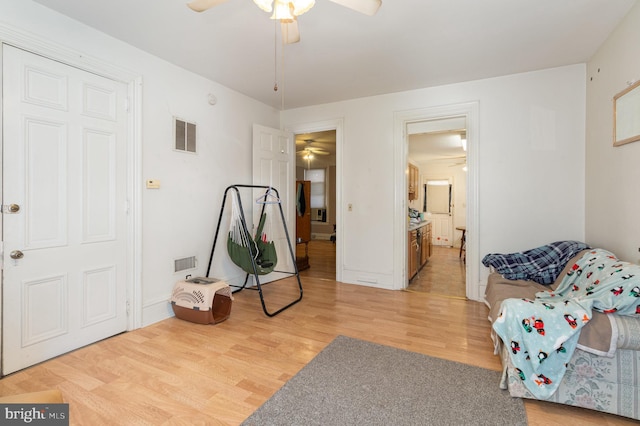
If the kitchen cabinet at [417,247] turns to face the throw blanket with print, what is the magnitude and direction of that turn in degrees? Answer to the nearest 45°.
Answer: approximately 90° to its right

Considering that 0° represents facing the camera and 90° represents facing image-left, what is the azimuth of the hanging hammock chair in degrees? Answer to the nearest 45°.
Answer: approximately 315°

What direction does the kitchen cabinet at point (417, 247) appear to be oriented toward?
to the viewer's right

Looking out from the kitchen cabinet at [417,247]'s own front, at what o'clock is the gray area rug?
The gray area rug is roughly at 3 o'clock from the kitchen cabinet.

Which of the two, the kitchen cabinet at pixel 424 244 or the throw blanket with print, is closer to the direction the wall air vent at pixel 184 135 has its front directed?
the throw blanket with print

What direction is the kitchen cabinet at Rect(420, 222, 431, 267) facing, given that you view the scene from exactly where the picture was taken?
facing to the right of the viewer

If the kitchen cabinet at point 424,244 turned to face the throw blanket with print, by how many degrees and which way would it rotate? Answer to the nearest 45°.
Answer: approximately 90° to its right
